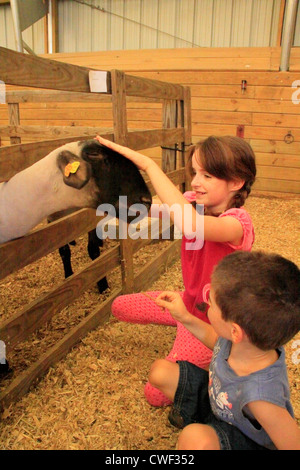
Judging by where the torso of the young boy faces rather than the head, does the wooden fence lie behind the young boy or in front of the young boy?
in front

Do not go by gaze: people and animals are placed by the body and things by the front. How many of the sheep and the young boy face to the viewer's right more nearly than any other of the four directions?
1

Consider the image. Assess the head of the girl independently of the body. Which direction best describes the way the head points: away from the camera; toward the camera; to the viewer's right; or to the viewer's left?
to the viewer's left

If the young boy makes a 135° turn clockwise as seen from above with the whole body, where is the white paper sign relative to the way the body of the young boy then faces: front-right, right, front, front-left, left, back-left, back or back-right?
left

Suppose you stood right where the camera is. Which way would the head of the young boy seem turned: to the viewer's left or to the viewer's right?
to the viewer's left

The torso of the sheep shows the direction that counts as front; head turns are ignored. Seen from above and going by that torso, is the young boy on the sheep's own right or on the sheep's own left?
on the sheep's own right

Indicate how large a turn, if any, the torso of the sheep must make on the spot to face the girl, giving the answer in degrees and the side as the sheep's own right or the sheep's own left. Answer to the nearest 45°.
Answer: approximately 45° to the sheep's own right

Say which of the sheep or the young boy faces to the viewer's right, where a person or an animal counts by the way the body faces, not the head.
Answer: the sheep

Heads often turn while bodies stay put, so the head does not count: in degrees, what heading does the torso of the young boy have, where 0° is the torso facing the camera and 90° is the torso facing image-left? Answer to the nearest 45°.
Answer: approximately 90°

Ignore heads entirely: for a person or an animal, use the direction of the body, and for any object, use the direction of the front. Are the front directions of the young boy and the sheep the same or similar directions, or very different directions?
very different directions

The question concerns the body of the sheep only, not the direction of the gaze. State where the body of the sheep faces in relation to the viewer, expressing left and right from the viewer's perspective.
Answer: facing to the right of the viewer
